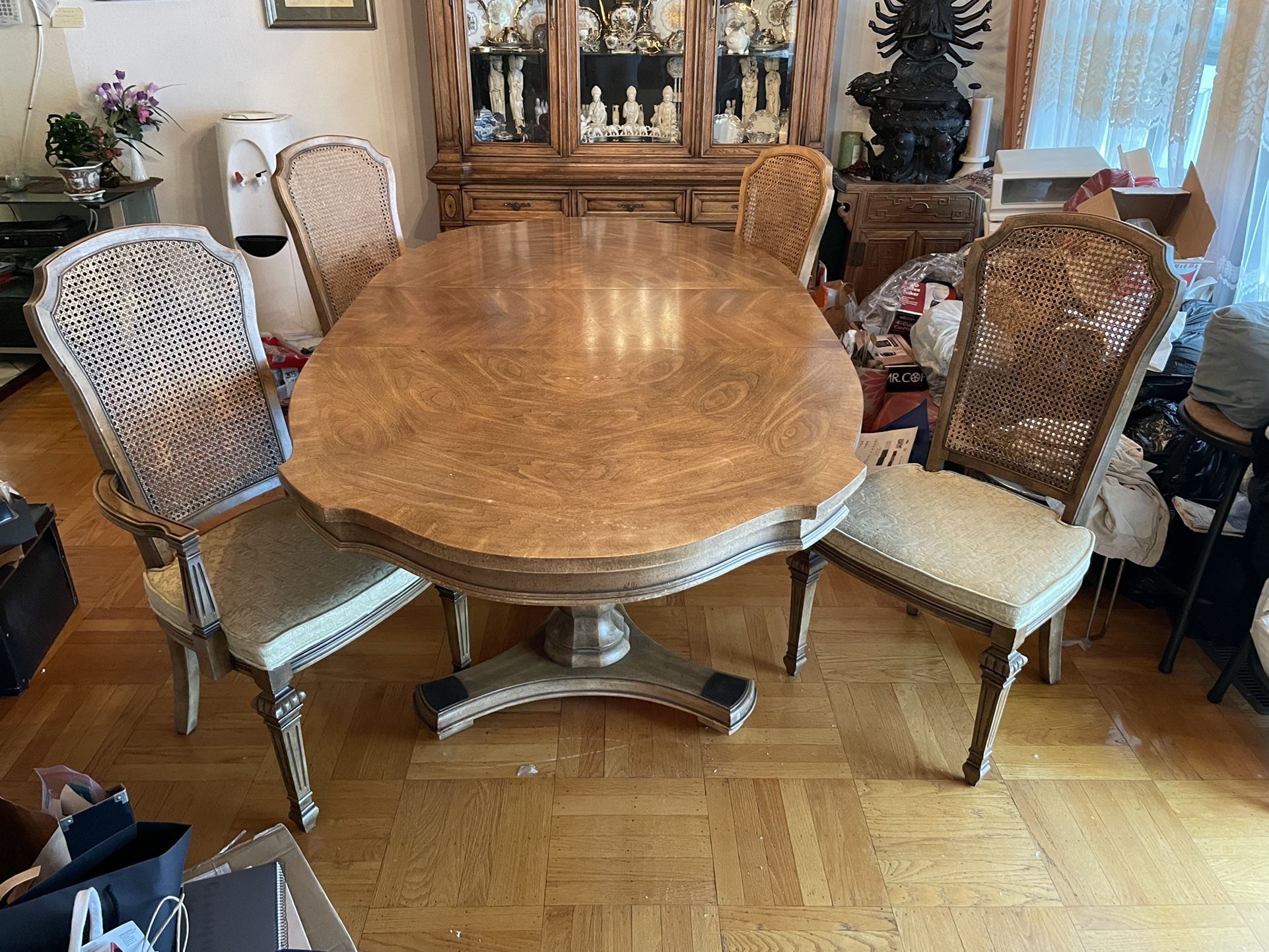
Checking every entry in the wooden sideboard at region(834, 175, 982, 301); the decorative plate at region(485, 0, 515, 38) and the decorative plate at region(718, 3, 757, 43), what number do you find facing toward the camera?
3

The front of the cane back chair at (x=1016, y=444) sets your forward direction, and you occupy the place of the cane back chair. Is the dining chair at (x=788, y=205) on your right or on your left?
on your right

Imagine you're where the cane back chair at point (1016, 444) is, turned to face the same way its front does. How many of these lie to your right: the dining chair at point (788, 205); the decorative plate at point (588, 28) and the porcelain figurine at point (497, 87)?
3

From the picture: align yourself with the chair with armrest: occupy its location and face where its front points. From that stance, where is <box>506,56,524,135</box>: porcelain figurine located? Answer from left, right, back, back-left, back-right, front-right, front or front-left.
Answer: left

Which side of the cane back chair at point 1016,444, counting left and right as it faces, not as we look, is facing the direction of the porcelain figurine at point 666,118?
right

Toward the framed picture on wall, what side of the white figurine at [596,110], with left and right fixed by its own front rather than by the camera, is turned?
right

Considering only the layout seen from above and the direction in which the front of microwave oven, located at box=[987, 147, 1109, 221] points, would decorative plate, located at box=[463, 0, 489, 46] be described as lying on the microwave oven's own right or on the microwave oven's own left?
on the microwave oven's own right

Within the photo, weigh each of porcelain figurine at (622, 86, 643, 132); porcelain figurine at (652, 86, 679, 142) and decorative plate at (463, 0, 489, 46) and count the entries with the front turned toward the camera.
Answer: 3

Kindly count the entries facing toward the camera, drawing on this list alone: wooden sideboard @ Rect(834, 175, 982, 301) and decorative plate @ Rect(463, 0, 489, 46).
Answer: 2

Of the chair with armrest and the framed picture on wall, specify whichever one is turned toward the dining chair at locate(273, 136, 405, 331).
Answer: the framed picture on wall

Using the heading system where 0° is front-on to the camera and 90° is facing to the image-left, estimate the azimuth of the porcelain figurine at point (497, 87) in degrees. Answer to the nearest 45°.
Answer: approximately 0°

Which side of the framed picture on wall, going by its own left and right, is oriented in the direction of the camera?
front

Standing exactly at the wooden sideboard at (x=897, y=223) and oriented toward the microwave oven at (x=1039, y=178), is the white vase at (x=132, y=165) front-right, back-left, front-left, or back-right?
back-right

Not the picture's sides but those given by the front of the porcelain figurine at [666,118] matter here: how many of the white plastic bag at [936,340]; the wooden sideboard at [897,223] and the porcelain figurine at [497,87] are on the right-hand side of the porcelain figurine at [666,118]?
1

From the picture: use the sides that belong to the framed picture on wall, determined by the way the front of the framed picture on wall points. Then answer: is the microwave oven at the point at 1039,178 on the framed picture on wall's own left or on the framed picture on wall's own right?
on the framed picture on wall's own left

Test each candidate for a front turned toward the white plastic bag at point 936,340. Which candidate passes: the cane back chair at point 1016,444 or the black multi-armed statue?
the black multi-armed statue

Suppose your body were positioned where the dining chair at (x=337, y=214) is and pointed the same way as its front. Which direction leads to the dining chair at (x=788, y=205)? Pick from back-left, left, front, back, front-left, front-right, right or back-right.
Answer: front-left

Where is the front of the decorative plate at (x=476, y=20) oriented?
toward the camera

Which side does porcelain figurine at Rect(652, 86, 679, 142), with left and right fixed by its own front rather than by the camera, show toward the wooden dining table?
front
